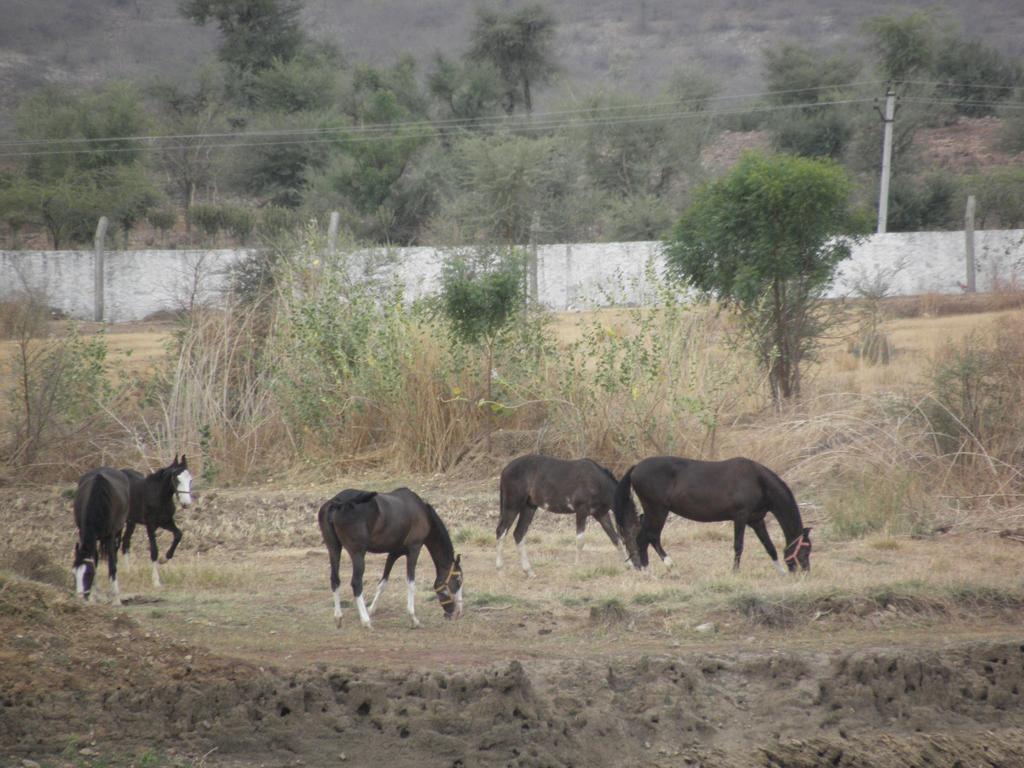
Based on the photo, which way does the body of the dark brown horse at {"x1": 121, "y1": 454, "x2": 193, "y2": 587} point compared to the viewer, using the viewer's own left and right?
facing the viewer and to the right of the viewer

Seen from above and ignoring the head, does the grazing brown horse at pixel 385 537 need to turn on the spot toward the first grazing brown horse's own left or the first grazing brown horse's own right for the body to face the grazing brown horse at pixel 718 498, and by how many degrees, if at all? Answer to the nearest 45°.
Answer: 0° — it already faces it

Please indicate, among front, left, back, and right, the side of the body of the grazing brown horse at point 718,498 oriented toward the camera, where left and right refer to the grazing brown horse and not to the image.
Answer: right

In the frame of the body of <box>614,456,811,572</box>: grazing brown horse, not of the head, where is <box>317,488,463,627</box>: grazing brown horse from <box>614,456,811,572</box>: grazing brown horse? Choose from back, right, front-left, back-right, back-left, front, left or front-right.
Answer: back-right

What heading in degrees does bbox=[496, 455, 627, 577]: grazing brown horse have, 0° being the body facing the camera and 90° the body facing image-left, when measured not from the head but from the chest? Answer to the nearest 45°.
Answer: approximately 270°

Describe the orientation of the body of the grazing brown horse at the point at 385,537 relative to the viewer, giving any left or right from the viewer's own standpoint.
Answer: facing away from the viewer and to the right of the viewer

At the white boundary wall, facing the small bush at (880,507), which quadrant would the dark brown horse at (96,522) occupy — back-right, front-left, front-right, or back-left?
front-right

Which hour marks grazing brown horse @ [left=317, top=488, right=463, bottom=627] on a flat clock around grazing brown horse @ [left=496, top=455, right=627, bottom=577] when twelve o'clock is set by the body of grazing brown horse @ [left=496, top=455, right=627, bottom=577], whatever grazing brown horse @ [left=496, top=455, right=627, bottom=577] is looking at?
grazing brown horse @ [left=317, top=488, right=463, bottom=627] is roughly at 4 o'clock from grazing brown horse @ [left=496, top=455, right=627, bottom=577].

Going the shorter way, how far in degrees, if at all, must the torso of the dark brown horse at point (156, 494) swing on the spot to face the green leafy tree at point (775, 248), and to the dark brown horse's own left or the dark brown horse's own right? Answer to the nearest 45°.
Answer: approximately 90° to the dark brown horse's own left

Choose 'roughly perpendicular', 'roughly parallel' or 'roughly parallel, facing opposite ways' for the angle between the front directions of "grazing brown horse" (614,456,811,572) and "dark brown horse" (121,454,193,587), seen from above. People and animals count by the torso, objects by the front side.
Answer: roughly parallel

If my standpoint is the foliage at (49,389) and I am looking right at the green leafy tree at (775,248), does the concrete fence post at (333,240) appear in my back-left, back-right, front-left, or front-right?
front-left

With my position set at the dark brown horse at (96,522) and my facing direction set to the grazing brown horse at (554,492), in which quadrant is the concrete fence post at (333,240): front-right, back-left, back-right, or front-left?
front-left

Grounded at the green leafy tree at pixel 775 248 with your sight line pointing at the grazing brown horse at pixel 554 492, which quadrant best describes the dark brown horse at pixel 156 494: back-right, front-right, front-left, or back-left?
front-right

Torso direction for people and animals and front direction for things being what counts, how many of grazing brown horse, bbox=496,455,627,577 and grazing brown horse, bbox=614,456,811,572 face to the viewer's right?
2
